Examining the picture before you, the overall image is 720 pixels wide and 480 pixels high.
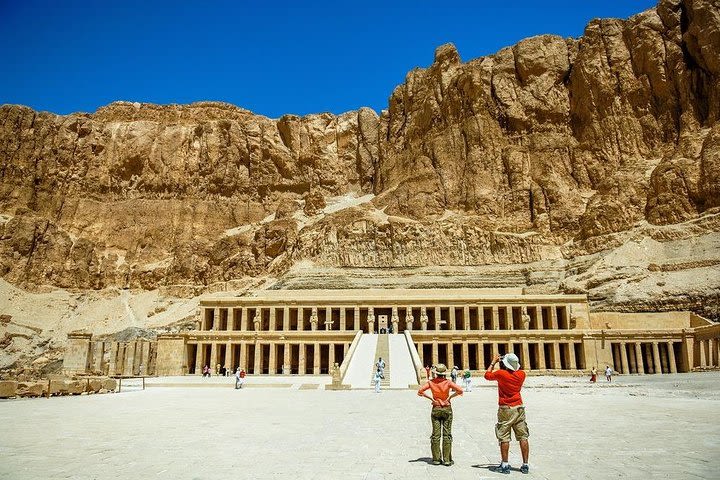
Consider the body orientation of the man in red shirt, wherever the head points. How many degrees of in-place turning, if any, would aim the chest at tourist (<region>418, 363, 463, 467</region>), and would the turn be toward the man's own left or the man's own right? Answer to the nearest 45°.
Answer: approximately 45° to the man's own left

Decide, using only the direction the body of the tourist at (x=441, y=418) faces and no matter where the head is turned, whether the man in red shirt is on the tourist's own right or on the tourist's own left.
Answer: on the tourist's own right

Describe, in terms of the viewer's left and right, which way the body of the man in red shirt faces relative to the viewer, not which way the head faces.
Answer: facing away from the viewer and to the left of the viewer

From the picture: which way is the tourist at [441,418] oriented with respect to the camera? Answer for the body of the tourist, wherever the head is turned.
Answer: away from the camera
